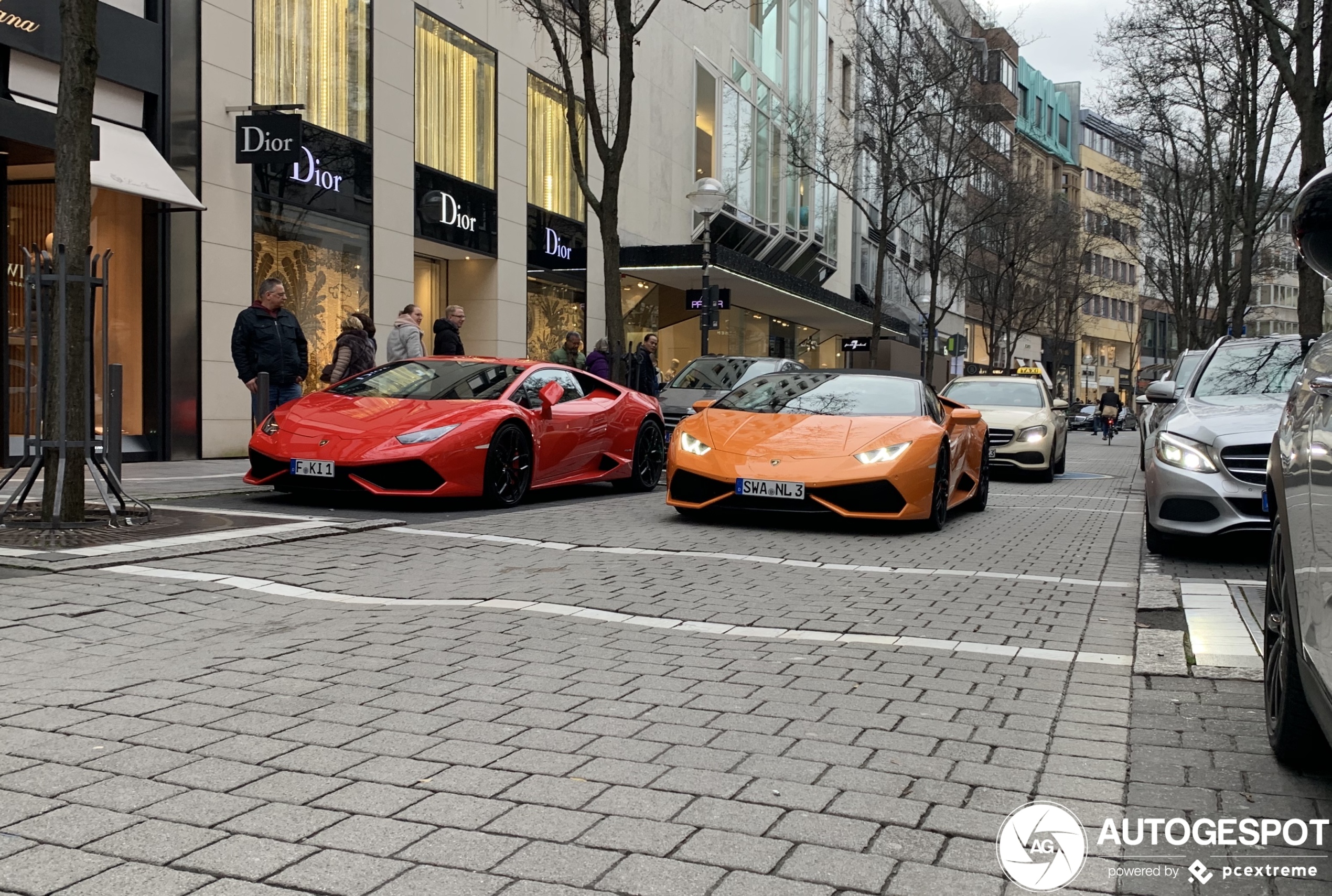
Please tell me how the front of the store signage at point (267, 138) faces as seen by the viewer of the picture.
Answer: facing the viewer

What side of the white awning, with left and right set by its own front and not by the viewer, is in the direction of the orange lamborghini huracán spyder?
front

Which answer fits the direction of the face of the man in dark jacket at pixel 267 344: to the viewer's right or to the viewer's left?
to the viewer's right

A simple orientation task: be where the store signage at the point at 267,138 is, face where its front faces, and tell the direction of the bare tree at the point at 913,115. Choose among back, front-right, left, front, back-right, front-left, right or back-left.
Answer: back-left

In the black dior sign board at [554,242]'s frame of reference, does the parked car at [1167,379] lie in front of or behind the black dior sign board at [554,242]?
in front

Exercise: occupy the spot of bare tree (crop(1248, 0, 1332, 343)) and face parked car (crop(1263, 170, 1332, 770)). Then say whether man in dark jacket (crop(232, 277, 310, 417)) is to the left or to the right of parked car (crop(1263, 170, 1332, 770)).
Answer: right

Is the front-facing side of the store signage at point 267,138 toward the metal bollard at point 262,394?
yes

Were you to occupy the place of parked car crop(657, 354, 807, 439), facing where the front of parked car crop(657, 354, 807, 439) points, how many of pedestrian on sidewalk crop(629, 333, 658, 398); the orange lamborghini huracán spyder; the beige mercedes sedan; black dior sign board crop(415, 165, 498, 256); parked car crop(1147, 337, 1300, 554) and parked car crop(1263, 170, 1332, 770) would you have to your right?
2

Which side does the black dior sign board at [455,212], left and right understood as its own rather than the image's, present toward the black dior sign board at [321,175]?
right

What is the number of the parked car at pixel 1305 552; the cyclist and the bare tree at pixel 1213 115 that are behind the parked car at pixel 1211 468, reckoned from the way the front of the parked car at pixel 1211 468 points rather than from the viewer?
2

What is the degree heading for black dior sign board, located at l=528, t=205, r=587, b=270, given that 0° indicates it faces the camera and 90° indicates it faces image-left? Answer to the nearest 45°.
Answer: approximately 315°

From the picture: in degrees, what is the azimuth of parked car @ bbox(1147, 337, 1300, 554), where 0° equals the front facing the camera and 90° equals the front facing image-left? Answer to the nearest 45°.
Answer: approximately 0°

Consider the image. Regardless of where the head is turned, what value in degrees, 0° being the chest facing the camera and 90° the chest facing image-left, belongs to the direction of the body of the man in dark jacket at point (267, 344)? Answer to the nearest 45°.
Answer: approximately 315°

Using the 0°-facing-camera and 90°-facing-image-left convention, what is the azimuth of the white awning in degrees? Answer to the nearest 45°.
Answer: approximately 315°
